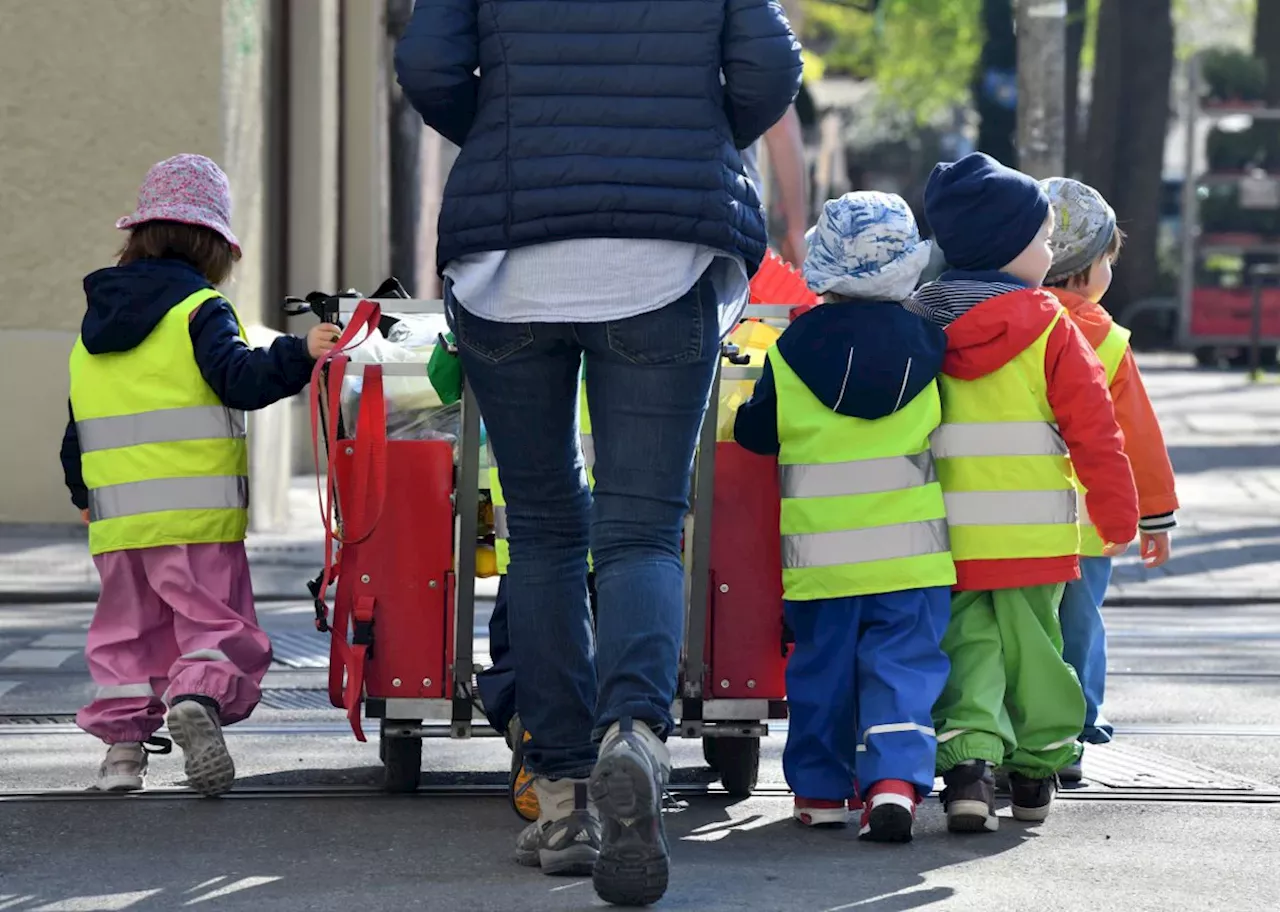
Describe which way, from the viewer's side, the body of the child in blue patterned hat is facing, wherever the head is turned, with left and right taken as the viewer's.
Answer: facing away from the viewer

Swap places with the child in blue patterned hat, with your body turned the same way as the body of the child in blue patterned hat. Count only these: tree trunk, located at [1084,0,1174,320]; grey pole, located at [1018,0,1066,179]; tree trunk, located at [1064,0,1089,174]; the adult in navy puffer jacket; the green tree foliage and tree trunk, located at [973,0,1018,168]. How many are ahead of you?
5

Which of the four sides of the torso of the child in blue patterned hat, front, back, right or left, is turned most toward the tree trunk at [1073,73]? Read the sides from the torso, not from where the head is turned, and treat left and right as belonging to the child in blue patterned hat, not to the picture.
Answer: front

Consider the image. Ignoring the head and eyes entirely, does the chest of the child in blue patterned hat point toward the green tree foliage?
yes

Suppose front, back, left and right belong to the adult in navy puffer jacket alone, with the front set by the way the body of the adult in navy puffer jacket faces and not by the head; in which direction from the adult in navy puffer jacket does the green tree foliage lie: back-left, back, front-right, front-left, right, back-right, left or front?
front

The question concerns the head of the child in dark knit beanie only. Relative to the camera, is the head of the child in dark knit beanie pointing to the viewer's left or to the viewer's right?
to the viewer's right

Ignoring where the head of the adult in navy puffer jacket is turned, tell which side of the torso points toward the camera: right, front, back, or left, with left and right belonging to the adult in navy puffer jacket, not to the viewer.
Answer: back

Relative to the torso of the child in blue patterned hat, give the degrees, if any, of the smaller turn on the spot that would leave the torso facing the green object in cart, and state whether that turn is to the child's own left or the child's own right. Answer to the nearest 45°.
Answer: approximately 90° to the child's own left

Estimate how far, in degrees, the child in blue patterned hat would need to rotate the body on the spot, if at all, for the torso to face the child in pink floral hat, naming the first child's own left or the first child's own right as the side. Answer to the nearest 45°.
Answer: approximately 90° to the first child's own left

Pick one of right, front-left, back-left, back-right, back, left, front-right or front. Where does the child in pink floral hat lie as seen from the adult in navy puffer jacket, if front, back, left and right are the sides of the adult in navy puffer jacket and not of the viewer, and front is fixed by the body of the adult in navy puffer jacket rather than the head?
front-left

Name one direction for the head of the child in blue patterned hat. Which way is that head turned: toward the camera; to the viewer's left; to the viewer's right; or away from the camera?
away from the camera

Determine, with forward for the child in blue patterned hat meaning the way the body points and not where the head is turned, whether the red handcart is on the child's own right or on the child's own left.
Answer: on the child's own left

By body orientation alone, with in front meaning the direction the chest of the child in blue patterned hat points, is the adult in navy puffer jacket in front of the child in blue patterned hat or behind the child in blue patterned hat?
behind
